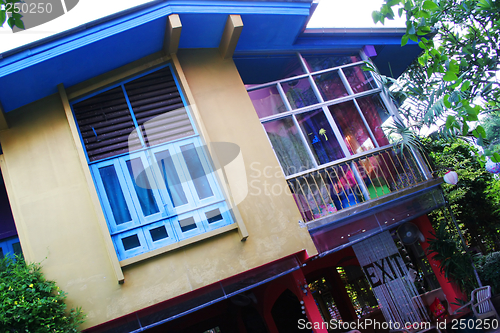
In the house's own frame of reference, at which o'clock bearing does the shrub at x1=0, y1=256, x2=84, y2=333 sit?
The shrub is roughly at 2 o'clock from the house.

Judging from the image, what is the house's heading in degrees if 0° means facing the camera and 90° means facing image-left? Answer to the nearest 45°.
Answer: approximately 0°
